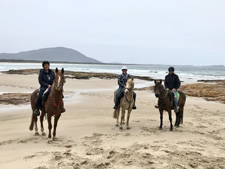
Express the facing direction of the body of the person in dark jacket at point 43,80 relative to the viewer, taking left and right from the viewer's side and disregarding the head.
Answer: facing the viewer and to the right of the viewer
